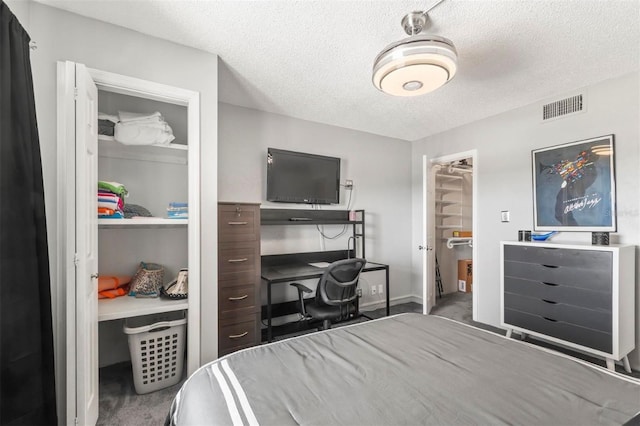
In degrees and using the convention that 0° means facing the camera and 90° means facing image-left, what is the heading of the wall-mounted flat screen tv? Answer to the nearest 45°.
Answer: approximately 315°

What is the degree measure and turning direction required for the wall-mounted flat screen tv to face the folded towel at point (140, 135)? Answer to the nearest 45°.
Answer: approximately 90° to its right

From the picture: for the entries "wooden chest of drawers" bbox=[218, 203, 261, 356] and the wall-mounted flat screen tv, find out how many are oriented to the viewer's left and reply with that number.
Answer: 0

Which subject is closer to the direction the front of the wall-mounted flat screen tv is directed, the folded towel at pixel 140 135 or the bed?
the bed

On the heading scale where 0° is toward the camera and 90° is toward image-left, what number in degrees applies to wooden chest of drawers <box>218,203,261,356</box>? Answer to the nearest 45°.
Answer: approximately 315°

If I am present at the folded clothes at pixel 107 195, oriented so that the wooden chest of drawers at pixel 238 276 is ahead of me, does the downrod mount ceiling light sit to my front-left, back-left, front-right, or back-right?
front-right

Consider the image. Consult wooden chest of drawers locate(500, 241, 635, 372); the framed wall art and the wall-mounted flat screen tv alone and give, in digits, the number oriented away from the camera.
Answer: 0

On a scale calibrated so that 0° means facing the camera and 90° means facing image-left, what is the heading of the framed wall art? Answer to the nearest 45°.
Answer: approximately 45°

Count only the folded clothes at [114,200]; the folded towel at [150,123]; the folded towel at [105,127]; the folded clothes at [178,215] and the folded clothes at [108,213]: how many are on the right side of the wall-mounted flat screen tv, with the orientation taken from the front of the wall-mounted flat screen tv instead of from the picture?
5

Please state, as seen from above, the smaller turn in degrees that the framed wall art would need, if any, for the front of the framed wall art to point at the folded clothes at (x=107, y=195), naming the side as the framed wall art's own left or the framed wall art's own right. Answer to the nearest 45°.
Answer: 0° — it already faces it

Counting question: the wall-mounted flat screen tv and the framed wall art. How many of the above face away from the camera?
0
